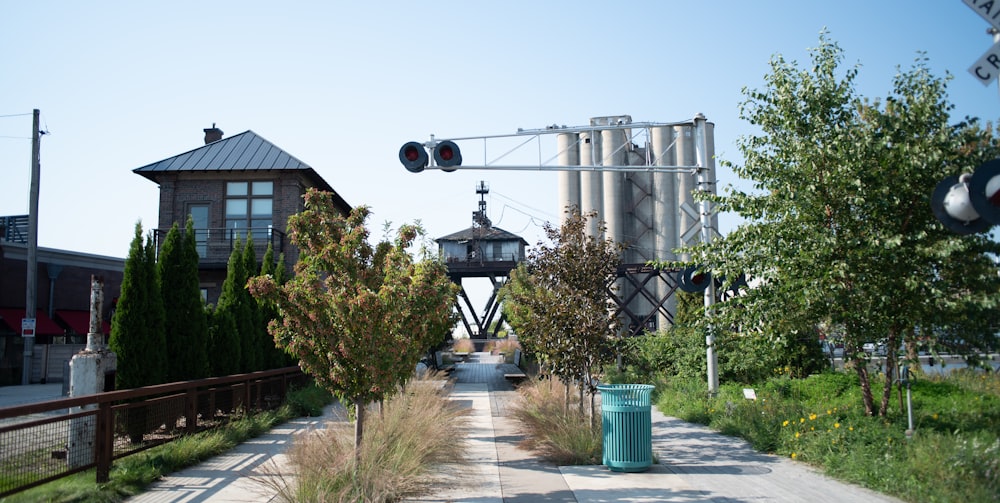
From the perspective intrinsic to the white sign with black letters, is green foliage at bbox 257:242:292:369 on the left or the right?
on its right

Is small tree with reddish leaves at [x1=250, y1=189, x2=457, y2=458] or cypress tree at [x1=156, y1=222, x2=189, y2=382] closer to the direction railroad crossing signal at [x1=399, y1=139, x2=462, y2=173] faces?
the small tree with reddish leaves

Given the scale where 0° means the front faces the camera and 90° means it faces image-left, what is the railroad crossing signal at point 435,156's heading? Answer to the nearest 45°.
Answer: approximately 0°

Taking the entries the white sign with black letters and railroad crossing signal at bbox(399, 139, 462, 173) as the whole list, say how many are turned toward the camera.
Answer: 2

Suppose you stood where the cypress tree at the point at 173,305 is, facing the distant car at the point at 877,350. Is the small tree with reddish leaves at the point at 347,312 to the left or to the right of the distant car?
right

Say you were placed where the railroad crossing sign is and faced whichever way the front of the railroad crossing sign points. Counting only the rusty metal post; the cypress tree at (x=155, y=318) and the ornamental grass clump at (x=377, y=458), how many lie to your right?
3

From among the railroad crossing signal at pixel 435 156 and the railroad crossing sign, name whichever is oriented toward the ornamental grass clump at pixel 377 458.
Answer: the railroad crossing signal

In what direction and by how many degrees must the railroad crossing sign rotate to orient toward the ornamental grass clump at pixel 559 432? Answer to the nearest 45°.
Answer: approximately 135° to its right

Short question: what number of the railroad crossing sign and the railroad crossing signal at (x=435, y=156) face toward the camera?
2

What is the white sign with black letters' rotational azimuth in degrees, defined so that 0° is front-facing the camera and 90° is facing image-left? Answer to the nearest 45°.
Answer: approximately 0°

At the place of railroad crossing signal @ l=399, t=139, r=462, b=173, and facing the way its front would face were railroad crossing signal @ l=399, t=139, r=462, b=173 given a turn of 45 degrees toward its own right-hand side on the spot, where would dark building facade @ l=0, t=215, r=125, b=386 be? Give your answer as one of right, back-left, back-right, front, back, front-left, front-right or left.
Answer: right

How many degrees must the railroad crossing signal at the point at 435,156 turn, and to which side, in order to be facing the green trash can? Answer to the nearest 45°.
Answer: approximately 45° to its left
